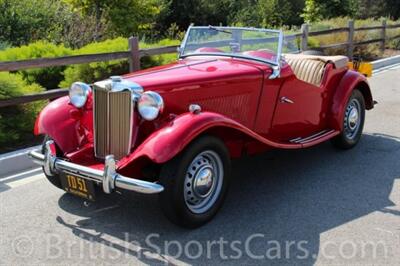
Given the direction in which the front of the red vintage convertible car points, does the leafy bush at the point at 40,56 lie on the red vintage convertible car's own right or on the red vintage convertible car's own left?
on the red vintage convertible car's own right

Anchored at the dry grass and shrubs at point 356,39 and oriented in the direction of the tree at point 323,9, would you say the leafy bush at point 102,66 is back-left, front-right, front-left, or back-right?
back-left

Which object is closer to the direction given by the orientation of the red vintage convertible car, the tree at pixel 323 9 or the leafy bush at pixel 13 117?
the leafy bush

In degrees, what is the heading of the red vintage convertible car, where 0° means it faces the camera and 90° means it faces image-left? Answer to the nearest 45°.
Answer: approximately 45°

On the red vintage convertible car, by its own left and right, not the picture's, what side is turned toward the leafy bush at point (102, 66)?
right

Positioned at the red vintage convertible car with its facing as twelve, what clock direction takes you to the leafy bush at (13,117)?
The leafy bush is roughly at 3 o'clock from the red vintage convertible car.

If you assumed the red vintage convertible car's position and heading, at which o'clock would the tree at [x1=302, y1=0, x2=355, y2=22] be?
The tree is roughly at 5 o'clock from the red vintage convertible car.

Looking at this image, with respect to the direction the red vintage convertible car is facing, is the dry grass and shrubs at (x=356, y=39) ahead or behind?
behind
